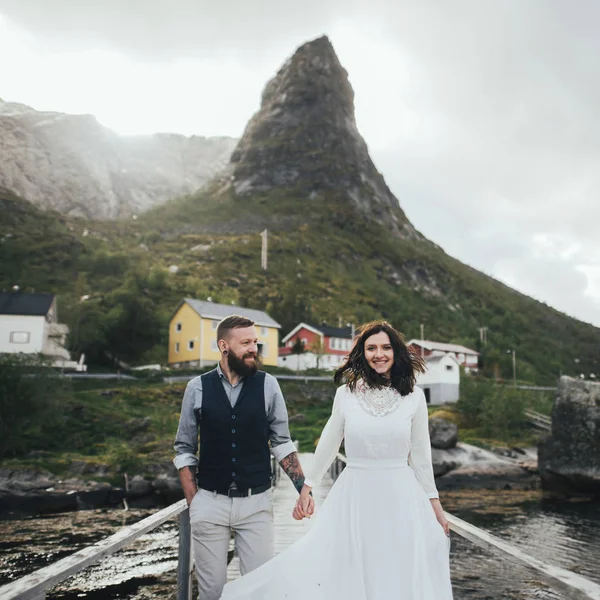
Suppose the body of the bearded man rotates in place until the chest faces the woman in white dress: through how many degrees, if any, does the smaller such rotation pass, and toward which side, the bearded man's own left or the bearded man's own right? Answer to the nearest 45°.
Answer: approximately 90° to the bearded man's own left

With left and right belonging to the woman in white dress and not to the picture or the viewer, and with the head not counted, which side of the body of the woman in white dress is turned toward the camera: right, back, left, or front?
front

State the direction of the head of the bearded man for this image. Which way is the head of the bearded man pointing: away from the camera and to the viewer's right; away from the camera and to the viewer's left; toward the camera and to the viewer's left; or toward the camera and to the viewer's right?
toward the camera and to the viewer's right

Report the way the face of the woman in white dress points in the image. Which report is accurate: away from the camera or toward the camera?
toward the camera

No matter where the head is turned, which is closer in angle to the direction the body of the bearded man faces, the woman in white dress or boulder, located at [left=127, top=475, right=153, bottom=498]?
the woman in white dress

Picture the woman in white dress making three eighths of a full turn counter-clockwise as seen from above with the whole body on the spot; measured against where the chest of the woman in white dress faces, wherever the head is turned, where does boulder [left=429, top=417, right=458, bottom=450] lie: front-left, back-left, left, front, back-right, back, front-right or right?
front-left

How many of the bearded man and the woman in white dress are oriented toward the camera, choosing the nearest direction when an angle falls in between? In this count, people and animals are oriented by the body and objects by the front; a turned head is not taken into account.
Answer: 2

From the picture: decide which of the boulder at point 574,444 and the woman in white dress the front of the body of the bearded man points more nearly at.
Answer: the woman in white dress

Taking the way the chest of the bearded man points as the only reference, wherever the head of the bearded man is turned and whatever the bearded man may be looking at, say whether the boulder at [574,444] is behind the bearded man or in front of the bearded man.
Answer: behind

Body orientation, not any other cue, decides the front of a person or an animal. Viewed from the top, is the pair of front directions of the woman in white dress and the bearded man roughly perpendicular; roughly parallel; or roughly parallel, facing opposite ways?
roughly parallel
